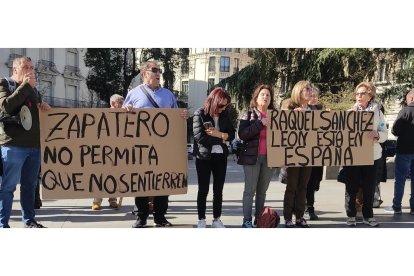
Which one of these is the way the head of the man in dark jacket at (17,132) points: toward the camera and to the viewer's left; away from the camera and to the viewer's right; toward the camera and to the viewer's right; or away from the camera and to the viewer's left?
toward the camera and to the viewer's right

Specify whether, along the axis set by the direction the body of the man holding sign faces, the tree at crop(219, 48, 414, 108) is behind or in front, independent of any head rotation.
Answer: behind

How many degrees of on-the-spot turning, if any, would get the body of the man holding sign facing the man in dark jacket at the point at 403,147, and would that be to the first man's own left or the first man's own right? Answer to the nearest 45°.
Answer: approximately 90° to the first man's own left

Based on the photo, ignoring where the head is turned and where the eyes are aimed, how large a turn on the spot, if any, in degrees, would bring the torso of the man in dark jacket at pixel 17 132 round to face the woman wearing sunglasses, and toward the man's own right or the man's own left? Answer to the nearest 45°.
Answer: approximately 45° to the man's own left

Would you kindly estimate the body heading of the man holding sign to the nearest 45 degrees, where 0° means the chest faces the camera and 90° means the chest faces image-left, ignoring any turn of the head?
approximately 0°

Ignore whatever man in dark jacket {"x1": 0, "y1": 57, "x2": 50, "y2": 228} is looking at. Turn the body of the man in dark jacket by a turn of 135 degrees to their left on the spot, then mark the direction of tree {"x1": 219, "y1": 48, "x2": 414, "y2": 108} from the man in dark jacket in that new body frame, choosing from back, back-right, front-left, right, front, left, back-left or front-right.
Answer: front-right

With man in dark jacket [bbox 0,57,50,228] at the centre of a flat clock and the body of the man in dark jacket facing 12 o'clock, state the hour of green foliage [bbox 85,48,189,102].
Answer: The green foliage is roughly at 8 o'clock from the man in dark jacket.

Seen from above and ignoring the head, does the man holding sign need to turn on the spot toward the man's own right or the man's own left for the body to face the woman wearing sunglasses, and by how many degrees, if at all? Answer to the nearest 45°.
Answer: approximately 90° to the man's own left

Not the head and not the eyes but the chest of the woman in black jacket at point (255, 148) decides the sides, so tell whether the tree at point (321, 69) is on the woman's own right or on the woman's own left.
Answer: on the woman's own left

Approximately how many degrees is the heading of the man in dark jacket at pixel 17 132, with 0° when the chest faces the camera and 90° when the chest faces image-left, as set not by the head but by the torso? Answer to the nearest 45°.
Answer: approximately 315°

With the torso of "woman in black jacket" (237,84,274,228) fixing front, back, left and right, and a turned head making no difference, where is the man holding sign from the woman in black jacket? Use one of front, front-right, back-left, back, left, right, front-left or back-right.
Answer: back-right

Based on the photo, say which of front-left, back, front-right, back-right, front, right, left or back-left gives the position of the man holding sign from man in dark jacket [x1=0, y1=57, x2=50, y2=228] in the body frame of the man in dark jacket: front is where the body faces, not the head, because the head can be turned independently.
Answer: front-left
